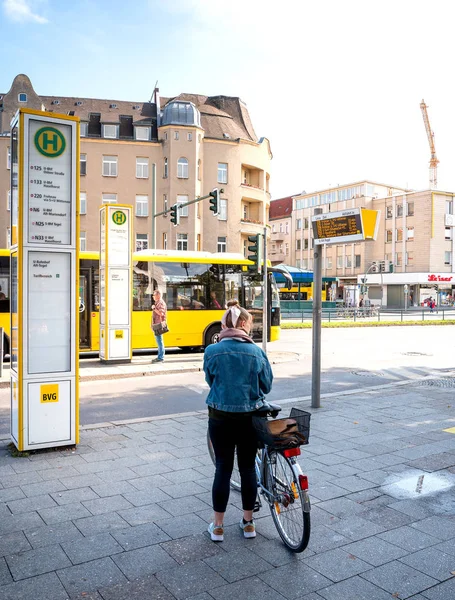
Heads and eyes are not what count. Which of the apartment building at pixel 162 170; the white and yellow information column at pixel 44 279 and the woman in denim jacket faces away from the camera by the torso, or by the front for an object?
the woman in denim jacket

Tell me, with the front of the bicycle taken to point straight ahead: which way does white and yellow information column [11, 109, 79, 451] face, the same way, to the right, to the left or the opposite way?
the opposite way

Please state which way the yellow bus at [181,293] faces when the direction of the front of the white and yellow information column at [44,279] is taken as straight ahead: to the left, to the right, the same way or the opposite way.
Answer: to the left

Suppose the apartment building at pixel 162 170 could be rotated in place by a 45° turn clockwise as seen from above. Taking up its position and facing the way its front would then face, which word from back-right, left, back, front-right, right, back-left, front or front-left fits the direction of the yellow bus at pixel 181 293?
front-left

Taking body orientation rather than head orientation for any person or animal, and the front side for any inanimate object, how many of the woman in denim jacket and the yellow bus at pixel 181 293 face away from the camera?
1

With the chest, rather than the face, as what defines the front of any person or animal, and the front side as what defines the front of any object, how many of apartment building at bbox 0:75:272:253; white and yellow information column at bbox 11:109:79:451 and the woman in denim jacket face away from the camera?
1

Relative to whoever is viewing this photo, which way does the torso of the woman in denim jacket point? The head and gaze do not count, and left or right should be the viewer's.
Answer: facing away from the viewer

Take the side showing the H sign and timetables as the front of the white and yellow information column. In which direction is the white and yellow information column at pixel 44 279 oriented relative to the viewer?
toward the camera

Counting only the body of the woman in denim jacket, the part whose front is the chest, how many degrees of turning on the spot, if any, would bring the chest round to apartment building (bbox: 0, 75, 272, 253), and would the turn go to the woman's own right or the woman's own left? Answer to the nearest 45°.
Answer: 0° — they already face it

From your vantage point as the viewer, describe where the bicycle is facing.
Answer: facing away from the viewer and to the left of the viewer

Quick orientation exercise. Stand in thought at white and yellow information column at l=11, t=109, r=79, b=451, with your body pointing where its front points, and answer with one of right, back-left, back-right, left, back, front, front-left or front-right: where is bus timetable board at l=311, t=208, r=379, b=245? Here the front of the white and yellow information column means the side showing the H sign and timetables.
left

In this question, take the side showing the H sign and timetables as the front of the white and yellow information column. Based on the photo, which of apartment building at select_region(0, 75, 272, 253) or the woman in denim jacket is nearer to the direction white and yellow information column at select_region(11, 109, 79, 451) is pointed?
the woman in denim jacket

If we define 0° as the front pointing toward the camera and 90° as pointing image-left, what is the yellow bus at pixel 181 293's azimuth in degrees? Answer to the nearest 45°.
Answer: approximately 270°

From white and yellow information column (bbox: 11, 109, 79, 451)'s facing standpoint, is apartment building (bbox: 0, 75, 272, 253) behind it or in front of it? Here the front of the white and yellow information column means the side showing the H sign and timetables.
behind

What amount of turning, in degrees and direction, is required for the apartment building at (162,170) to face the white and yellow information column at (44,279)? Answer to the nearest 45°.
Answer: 0° — it already faces it

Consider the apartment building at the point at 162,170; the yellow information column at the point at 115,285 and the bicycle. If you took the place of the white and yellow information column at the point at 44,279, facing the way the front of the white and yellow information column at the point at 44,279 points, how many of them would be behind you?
2

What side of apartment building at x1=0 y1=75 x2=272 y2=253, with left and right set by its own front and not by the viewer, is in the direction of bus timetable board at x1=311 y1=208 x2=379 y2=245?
front

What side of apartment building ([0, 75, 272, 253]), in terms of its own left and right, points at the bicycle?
front
